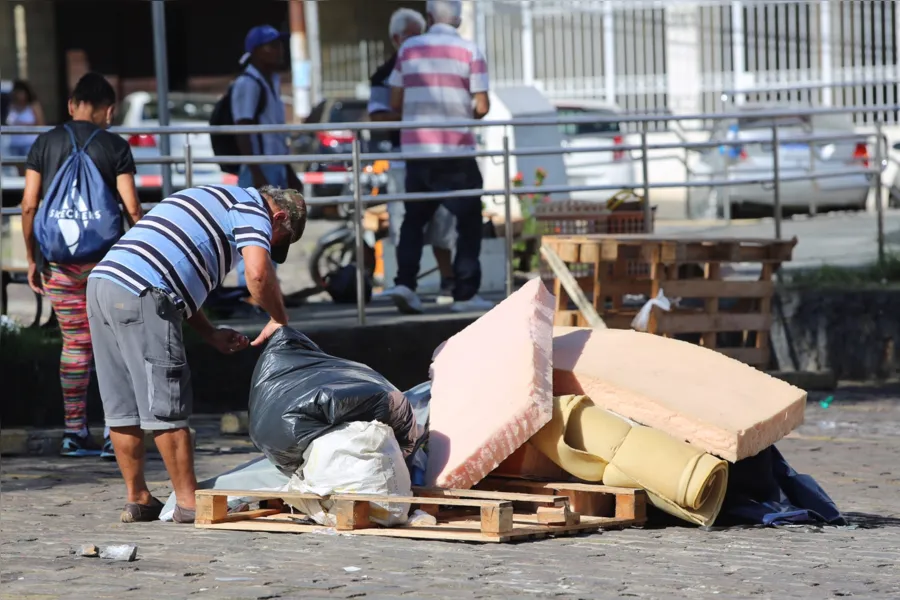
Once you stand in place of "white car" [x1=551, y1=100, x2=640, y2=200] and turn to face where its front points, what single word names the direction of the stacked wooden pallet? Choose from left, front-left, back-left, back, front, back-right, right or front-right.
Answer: back

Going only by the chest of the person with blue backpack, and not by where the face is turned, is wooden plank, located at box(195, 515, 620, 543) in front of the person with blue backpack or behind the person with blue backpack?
behind

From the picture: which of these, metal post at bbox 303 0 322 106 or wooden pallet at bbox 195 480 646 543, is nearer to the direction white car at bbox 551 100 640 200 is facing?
the metal post

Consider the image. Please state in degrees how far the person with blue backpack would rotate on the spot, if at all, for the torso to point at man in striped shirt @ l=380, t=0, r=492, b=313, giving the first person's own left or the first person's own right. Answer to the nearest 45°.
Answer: approximately 45° to the first person's own right

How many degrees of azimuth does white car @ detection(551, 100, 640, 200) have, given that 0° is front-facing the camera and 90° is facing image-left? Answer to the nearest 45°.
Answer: approximately 180°

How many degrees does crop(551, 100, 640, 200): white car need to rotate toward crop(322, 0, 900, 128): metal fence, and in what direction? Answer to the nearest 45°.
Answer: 0° — it already faces it

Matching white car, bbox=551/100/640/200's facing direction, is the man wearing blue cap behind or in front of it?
behind

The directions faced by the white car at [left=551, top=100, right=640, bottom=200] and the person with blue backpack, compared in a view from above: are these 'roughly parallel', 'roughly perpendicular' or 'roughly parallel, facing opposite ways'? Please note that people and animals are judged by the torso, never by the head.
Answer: roughly parallel

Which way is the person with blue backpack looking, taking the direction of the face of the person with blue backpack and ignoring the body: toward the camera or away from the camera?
away from the camera

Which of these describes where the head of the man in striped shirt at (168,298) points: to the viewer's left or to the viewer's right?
to the viewer's right

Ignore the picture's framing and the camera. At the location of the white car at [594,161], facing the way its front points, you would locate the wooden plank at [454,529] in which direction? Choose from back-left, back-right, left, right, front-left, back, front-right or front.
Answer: back

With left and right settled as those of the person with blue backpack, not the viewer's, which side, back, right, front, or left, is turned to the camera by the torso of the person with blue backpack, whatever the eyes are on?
back

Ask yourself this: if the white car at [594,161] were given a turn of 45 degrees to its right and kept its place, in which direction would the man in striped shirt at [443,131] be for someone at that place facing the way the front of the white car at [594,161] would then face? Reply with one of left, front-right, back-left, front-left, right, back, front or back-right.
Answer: back-right

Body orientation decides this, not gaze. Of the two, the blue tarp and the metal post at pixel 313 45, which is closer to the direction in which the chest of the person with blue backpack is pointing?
the metal post

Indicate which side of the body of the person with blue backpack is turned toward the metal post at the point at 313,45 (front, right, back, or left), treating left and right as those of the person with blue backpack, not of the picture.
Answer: front
